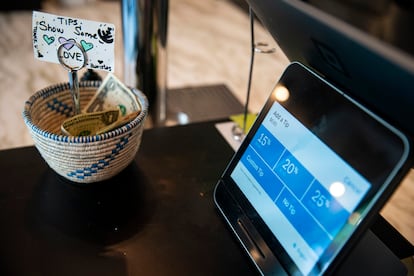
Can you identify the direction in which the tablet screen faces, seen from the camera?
facing the viewer and to the left of the viewer
